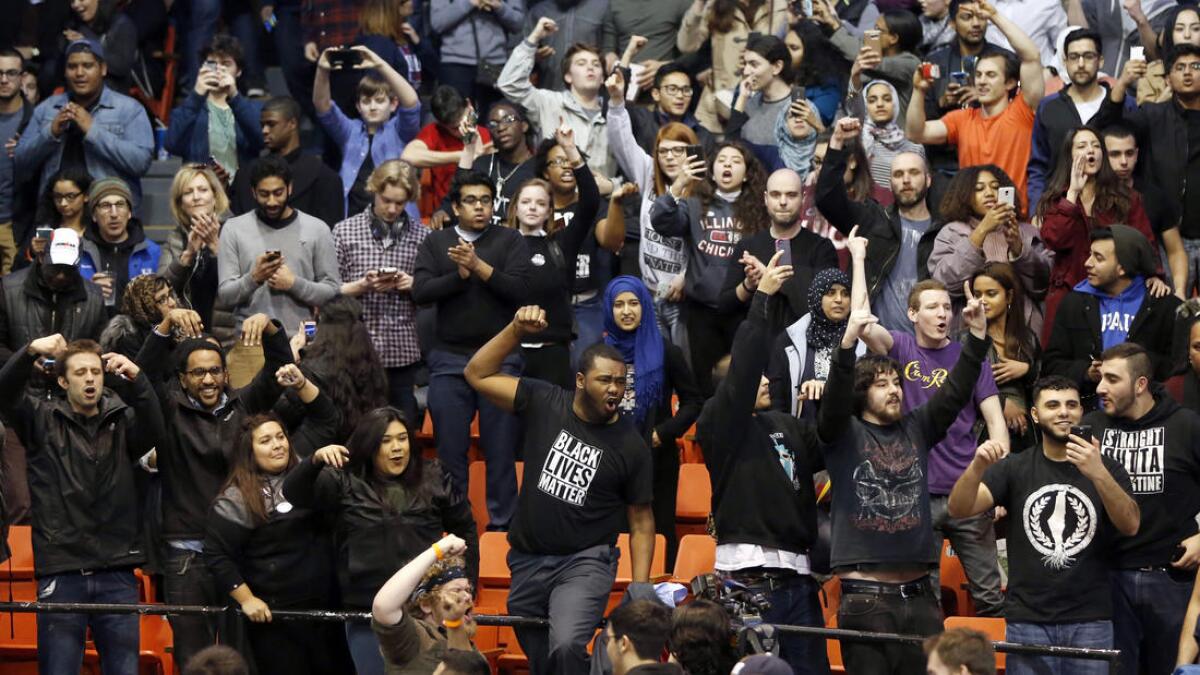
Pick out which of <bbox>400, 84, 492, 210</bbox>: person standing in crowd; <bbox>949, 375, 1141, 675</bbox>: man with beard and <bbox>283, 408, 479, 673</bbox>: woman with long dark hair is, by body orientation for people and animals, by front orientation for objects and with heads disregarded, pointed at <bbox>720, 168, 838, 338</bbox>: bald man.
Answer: the person standing in crowd

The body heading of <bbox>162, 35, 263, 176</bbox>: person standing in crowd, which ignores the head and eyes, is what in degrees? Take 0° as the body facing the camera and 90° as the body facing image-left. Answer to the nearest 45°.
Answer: approximately 0°

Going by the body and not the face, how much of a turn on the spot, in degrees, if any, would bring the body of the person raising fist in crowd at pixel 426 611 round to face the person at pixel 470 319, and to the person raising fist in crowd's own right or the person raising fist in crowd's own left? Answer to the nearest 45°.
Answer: approximately 135° to the person raising fist in crowd's own left

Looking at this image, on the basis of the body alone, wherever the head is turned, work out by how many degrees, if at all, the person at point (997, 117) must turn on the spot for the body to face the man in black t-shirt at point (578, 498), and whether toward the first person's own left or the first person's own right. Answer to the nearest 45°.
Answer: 0° — they already face them

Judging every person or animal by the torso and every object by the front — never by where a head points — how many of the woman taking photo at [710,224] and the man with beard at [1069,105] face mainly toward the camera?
2

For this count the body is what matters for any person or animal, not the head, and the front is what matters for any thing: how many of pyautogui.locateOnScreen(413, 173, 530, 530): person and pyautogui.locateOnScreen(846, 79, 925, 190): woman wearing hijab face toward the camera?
2

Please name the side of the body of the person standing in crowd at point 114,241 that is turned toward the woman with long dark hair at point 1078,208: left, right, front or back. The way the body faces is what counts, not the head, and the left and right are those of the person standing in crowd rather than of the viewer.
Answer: left
